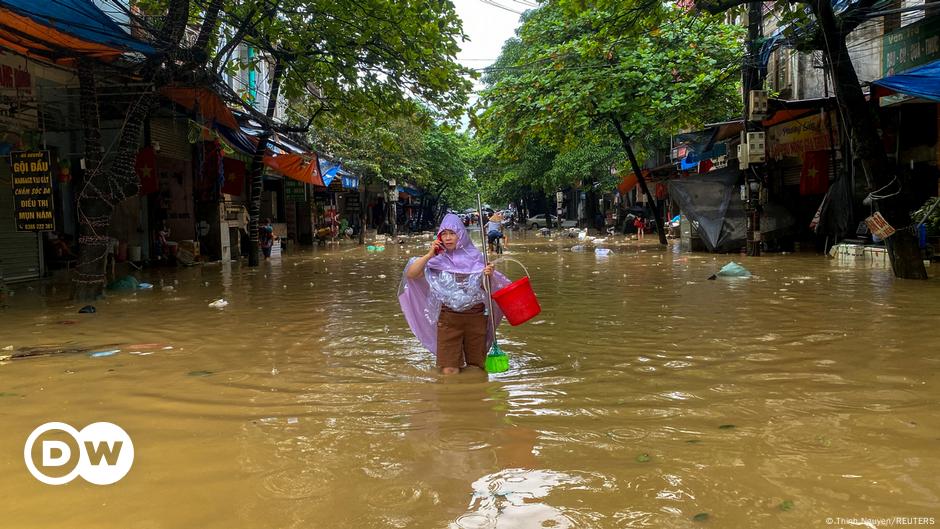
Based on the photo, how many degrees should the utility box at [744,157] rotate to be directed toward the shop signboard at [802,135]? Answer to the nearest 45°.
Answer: approximately 180°

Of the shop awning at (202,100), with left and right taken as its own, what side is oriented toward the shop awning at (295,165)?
left

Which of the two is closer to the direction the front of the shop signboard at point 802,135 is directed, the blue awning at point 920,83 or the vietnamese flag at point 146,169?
the vietnamese flag

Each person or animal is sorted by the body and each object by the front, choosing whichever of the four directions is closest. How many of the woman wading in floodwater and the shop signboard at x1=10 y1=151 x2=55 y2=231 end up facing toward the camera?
2

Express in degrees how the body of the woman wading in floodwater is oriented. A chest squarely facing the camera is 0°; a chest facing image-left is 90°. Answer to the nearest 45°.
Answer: approximately 0°

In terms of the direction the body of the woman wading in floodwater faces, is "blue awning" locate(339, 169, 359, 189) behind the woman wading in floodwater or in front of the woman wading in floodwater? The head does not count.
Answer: behind

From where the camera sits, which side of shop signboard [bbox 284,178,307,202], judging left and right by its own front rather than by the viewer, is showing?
front

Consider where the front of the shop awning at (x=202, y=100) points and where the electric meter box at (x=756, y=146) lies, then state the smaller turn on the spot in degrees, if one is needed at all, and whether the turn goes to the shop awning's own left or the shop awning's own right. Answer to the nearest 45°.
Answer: approximately 45° to the shop awning's own left

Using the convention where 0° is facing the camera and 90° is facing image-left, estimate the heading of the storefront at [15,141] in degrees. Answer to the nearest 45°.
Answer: approximately 315°

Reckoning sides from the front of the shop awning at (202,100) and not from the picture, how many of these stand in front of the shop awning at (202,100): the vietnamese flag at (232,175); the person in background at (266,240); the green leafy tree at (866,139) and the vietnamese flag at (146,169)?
1

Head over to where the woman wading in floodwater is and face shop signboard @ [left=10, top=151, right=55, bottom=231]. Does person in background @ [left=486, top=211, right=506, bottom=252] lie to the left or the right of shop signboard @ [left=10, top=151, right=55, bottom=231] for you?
right

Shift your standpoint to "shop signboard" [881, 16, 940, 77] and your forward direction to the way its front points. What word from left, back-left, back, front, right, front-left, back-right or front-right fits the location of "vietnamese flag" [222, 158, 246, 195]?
front-right

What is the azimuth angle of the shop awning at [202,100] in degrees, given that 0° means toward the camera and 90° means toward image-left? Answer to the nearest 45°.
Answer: approximately 315°

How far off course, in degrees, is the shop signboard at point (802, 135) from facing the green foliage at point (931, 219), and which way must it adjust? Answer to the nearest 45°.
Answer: approximately 90° to its left
